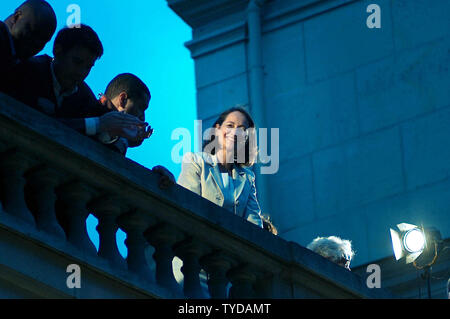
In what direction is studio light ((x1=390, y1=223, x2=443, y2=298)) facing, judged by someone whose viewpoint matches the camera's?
facing the viewer and to the left of the viewer

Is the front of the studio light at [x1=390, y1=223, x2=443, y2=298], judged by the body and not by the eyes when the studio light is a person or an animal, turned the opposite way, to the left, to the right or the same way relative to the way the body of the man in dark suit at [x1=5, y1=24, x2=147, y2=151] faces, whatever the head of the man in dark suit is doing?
to the right

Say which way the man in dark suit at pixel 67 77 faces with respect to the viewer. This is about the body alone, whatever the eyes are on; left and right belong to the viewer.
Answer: facing the viewer and to the right of the viewer

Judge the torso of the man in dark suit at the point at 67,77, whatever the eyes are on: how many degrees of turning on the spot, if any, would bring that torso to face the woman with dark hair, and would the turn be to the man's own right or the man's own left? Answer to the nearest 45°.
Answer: approximately 90° to the man's own left

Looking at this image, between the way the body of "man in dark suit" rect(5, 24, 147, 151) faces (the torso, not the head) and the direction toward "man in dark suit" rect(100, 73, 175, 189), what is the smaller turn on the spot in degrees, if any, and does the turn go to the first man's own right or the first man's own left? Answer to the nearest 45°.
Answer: approximately 90° to the first man's own left

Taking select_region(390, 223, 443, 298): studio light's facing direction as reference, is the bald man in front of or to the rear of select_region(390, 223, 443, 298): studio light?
in front

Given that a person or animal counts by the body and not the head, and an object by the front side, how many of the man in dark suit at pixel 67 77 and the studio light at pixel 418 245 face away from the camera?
0

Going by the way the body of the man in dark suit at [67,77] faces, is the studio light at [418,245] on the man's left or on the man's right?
on the man's left

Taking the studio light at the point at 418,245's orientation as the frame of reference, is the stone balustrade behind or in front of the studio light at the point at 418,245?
in front
